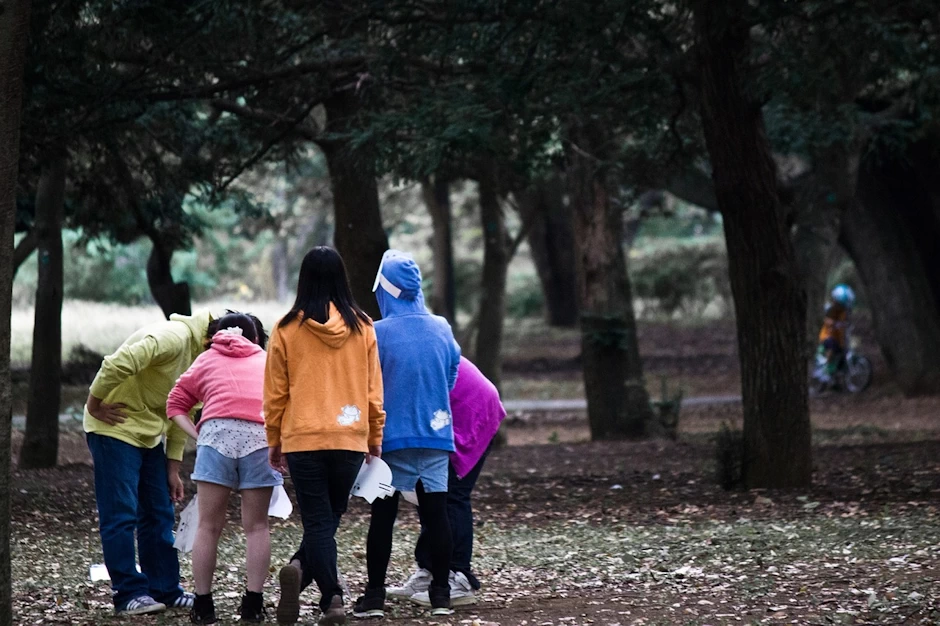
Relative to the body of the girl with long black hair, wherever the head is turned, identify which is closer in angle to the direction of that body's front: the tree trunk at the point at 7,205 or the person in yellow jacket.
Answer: the person in yellow jacket

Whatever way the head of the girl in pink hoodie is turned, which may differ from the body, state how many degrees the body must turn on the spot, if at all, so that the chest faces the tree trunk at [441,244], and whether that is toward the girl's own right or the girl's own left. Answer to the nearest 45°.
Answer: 0° — they already face it

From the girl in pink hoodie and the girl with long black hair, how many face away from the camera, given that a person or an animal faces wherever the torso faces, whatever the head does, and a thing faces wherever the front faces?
2

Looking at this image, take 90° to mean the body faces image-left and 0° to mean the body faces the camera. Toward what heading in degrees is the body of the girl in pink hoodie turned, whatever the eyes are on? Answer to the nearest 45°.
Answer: approximately 180°

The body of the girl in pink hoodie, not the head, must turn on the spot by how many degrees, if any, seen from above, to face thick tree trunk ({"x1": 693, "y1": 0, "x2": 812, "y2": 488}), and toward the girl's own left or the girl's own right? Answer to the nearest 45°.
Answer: approximately 45° to the girl's own right

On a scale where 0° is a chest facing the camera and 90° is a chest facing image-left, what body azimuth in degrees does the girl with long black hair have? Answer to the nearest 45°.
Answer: approximately 180°
